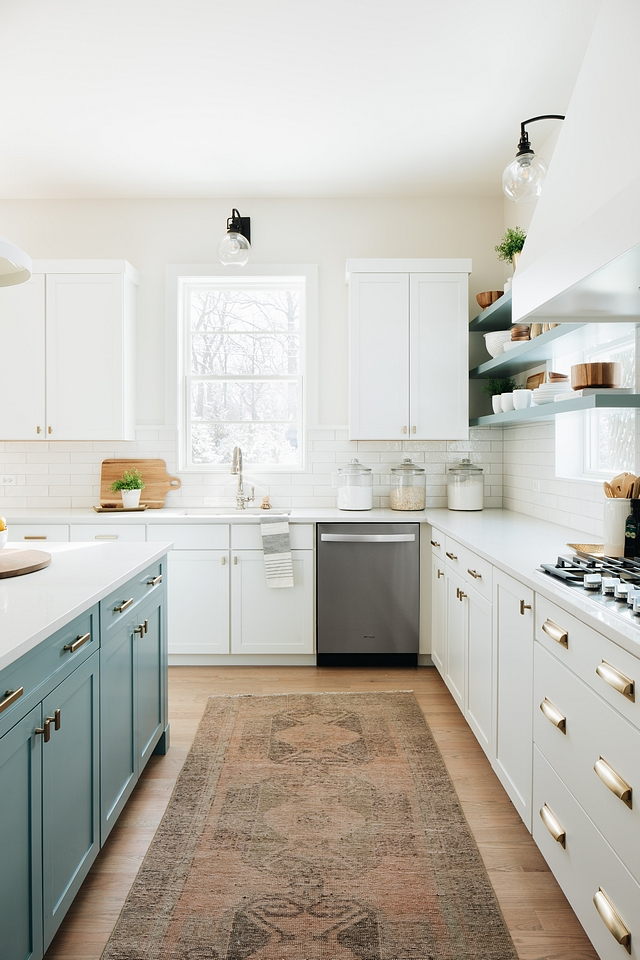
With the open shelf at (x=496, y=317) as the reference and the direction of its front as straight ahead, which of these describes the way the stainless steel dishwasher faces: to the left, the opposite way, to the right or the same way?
to the left

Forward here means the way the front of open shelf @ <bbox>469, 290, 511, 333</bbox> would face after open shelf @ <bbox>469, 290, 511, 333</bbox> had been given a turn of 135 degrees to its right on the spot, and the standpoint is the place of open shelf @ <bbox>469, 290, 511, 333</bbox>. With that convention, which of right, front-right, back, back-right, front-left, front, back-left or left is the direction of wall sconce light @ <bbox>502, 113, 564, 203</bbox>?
back-right

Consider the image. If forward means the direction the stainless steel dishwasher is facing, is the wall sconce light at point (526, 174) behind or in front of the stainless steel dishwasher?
in front

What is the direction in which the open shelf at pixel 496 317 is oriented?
to the viewer's left

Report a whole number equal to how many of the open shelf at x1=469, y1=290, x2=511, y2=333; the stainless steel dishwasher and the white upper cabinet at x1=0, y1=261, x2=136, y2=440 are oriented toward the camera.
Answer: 2

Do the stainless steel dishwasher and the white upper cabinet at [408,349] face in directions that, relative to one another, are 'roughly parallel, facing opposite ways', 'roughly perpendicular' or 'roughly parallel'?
roughly parallel

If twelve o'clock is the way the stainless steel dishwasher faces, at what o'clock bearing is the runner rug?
The runner rug is roughly at 12 o'clock from the stainless steel dishwasher.

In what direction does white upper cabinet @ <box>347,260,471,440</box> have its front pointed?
toward the camera

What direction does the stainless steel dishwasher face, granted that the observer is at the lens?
facing the viewer
